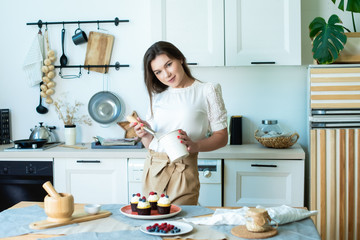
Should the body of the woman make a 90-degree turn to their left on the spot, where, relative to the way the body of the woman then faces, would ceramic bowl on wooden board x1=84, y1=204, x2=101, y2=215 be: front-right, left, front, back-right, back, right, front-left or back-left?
right

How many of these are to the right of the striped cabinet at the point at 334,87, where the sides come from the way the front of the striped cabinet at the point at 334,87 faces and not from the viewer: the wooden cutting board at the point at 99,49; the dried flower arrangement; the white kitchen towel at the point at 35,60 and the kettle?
4

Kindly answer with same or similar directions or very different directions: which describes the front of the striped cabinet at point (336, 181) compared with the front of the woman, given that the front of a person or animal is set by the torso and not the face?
same or similar directions

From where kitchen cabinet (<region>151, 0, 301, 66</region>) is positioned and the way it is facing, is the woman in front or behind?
in front

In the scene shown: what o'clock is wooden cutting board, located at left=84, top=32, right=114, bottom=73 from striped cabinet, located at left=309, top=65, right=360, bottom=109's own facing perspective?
The wooden cutting board is roughly at 3 o'clock from the striped cabinet.

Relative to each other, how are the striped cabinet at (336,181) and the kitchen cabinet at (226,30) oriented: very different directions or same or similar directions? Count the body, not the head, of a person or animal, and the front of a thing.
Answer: same or similar directions

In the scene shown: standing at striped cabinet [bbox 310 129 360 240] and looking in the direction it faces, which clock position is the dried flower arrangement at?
The dried flower arrangement is roughly at 3 o'clock from the striped cabinet.

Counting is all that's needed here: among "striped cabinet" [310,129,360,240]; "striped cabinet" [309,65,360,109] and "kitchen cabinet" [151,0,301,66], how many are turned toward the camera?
3

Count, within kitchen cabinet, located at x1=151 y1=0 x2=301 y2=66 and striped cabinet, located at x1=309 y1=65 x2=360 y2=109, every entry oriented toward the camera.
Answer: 2

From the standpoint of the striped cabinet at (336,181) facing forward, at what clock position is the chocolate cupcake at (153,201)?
The chocolate cupcake is roughly at 1 o'clock from the striped cabinet.

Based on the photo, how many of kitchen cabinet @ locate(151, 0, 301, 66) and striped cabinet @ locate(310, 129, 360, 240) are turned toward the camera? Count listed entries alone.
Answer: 2

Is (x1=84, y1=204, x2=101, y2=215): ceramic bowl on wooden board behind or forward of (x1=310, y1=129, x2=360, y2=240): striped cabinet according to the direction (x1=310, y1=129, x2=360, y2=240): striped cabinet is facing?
forward

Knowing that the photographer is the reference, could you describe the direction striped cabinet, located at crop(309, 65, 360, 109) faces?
facing the viewer

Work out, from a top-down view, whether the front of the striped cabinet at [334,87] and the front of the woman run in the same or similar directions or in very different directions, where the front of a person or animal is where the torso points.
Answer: same or similar directions

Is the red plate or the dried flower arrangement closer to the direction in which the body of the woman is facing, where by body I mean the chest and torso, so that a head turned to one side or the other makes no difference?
the red plate

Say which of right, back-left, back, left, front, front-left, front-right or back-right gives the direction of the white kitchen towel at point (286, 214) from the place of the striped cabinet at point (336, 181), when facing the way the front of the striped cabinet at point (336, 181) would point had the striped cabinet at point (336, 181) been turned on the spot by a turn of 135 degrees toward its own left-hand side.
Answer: back-right

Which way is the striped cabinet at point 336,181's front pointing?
toward the camera
